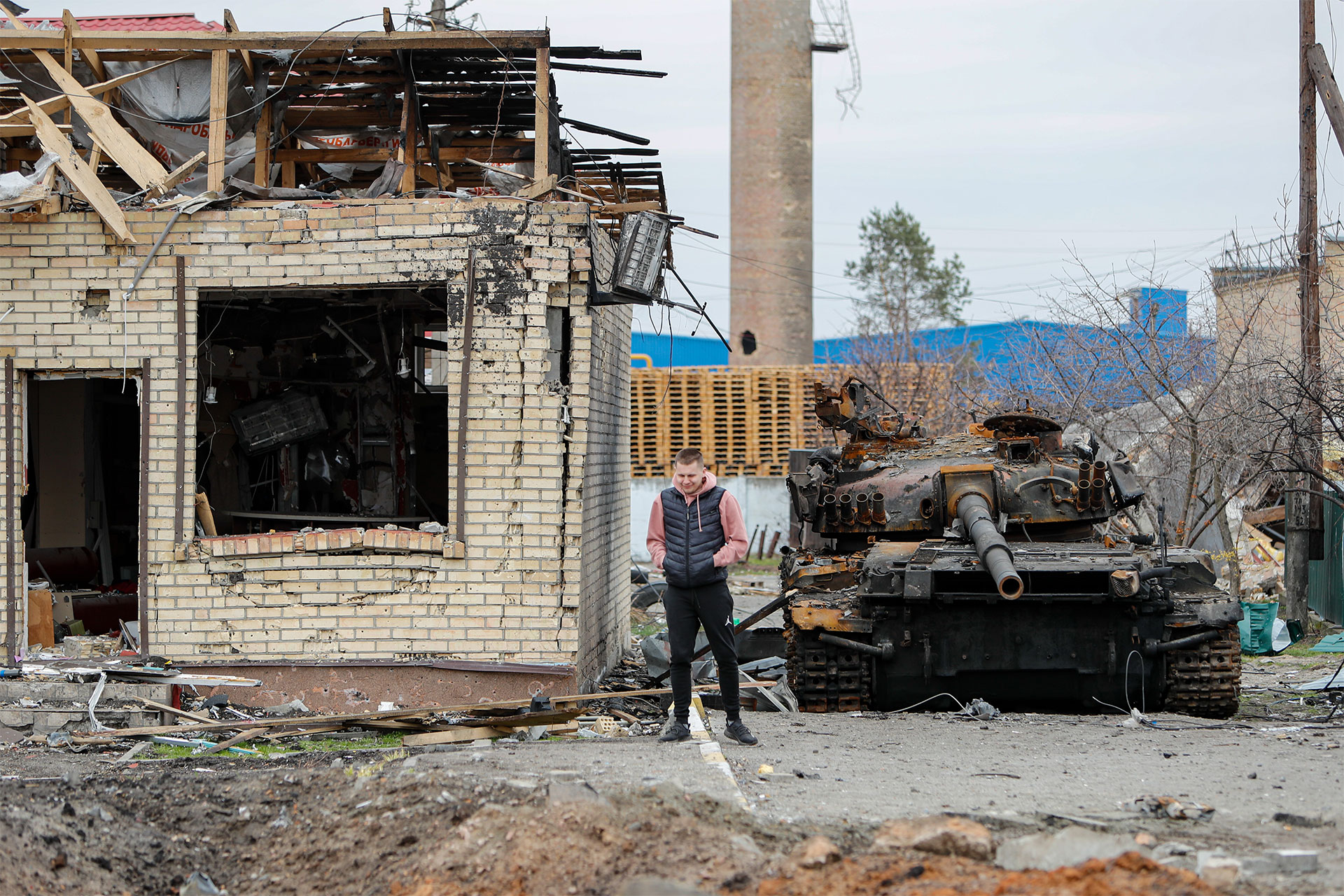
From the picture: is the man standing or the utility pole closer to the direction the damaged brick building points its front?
the man standing

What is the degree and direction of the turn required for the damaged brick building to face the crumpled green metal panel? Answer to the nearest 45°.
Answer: approximately 90° to its left

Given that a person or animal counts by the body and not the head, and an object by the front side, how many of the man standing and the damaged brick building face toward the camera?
2

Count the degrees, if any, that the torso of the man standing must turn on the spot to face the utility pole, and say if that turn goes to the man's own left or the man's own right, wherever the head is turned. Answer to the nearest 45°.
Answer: approximately 135° to the man's own left

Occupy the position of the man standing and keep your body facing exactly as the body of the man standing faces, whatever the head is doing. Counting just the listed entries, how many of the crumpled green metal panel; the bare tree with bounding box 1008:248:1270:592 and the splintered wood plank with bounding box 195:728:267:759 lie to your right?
1

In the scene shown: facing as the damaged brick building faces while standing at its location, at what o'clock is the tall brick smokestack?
The tall brick smokestack is roughly at 7 o'clock from the damaged brick building.

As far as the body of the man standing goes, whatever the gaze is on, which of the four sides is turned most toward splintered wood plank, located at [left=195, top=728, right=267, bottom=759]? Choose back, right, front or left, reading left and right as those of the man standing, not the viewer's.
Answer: right

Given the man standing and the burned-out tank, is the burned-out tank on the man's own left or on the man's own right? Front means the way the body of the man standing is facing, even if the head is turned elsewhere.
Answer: on the man's own left

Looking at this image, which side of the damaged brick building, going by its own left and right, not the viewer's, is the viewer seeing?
front

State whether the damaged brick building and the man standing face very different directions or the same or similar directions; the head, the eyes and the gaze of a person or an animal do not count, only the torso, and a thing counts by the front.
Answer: same or similar directions

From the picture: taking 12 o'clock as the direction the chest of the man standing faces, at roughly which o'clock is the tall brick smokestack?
The tall brick smokestack is roughly at 6 o'clock from the man standing.

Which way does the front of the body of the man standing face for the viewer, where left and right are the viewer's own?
facing the viewer
